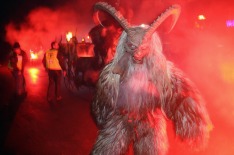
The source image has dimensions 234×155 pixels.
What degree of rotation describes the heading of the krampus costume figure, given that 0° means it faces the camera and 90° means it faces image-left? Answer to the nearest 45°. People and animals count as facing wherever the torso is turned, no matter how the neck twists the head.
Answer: approximately 0°
